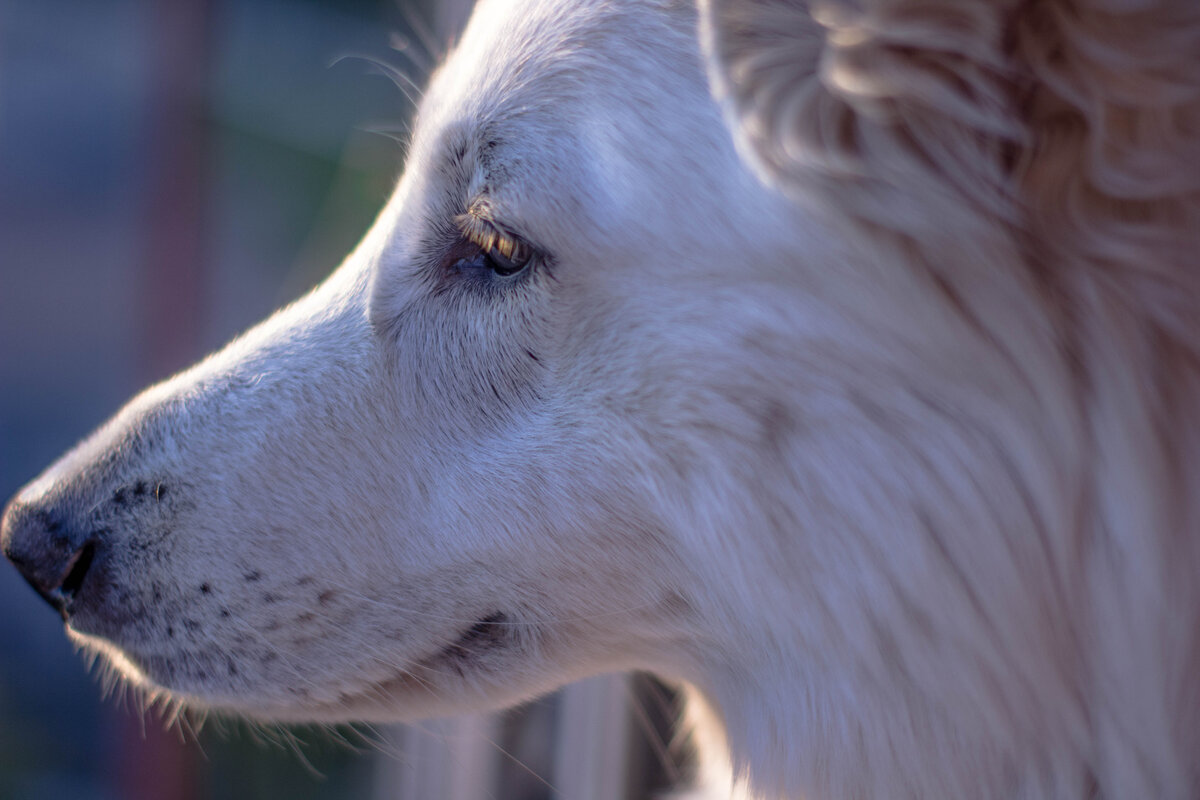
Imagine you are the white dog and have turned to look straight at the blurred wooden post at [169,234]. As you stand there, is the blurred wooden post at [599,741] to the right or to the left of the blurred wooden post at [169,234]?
right
